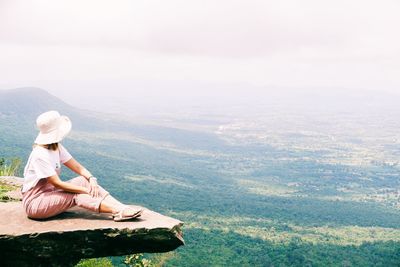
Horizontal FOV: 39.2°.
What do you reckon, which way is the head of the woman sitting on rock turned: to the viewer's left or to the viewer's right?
to the viewer's right

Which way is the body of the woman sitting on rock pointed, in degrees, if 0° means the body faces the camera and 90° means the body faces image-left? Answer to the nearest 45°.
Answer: approximately 270°
